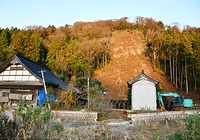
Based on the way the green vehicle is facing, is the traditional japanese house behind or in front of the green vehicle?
in front

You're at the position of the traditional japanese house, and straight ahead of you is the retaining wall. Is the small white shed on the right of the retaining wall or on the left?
left

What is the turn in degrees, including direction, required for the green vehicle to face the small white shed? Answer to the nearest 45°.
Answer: approximately 45° to its left

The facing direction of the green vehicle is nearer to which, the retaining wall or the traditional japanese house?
the traditional japanese house

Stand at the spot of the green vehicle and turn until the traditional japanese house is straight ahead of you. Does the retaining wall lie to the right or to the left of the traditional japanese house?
left

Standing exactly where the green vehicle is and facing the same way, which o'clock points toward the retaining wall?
The retaining wall is roughly at 10 o'clock from the green vehicle.

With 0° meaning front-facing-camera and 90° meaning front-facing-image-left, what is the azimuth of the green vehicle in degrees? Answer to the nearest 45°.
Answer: approximately 90°
